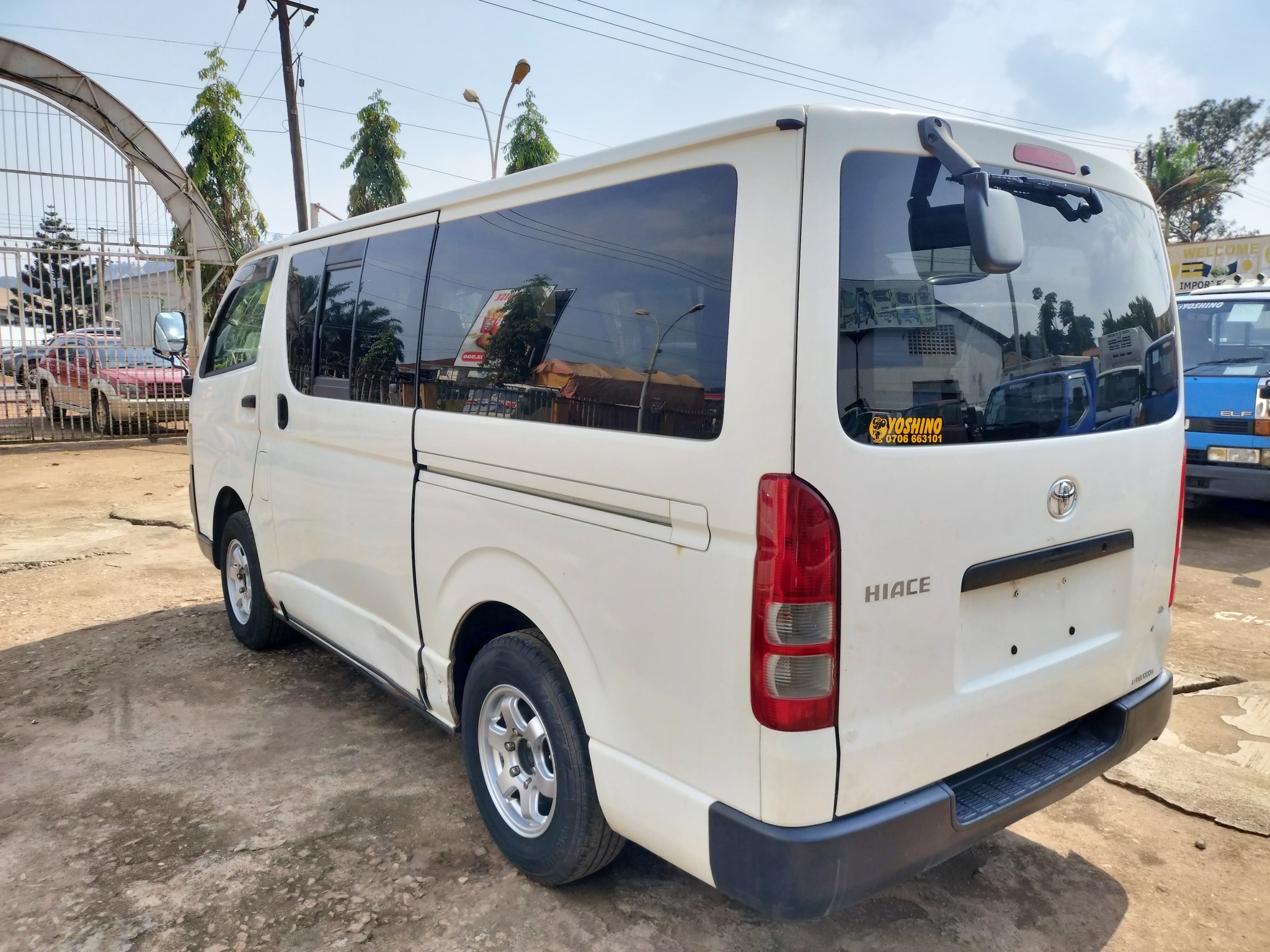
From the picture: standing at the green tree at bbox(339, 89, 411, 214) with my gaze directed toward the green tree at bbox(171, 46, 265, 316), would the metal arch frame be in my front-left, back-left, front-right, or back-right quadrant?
front-left

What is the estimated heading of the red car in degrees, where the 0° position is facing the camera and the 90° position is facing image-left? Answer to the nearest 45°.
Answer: approximately 315°

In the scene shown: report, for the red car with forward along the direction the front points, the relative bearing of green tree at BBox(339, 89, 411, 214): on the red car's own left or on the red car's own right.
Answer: on the red car's own left

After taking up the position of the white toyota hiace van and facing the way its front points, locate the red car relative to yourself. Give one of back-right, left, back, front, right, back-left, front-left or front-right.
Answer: front

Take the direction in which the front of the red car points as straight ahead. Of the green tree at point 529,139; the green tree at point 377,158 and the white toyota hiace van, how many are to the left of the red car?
2

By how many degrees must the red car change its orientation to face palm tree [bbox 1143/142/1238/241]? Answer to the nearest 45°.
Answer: approximately 45° to its left

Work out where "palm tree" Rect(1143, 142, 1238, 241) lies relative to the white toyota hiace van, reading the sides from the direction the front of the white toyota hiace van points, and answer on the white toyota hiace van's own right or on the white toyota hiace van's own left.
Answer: on the white toyota hiace van's own right

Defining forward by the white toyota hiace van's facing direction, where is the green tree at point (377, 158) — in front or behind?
in front

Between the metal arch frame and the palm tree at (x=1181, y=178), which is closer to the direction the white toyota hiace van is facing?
the metal arch frame

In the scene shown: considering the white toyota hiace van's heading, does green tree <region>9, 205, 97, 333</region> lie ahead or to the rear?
ahead

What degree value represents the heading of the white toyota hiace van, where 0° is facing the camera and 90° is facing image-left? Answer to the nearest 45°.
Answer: approximately 135°
